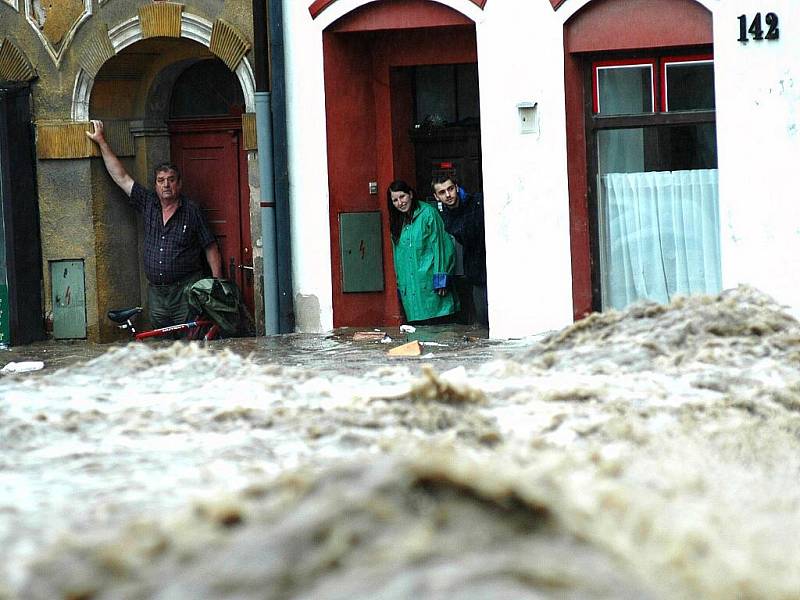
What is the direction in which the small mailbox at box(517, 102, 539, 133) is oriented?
toward the camera

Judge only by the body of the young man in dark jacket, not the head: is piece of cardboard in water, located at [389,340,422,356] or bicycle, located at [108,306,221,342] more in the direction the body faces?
the piece of cardboard in water

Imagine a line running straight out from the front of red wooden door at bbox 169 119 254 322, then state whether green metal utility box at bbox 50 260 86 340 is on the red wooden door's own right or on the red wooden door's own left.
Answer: on the red wooden door's own right

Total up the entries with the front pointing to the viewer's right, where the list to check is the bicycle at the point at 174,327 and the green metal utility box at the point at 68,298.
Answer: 1

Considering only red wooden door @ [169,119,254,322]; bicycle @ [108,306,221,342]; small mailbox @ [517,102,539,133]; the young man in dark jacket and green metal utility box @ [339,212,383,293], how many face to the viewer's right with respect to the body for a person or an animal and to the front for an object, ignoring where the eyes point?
1

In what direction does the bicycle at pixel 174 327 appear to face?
to the viewer's right

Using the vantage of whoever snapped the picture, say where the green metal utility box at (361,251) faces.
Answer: facing the viewer

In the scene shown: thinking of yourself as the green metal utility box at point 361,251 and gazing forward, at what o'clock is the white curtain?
The white curtain is roughly at 10 o'clock from the green metal utility box.

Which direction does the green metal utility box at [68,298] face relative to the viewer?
toward the camera

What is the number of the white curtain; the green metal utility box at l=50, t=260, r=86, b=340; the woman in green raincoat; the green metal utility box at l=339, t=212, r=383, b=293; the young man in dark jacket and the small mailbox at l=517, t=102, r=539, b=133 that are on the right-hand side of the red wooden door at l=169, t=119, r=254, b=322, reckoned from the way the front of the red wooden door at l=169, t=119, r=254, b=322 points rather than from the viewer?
1
